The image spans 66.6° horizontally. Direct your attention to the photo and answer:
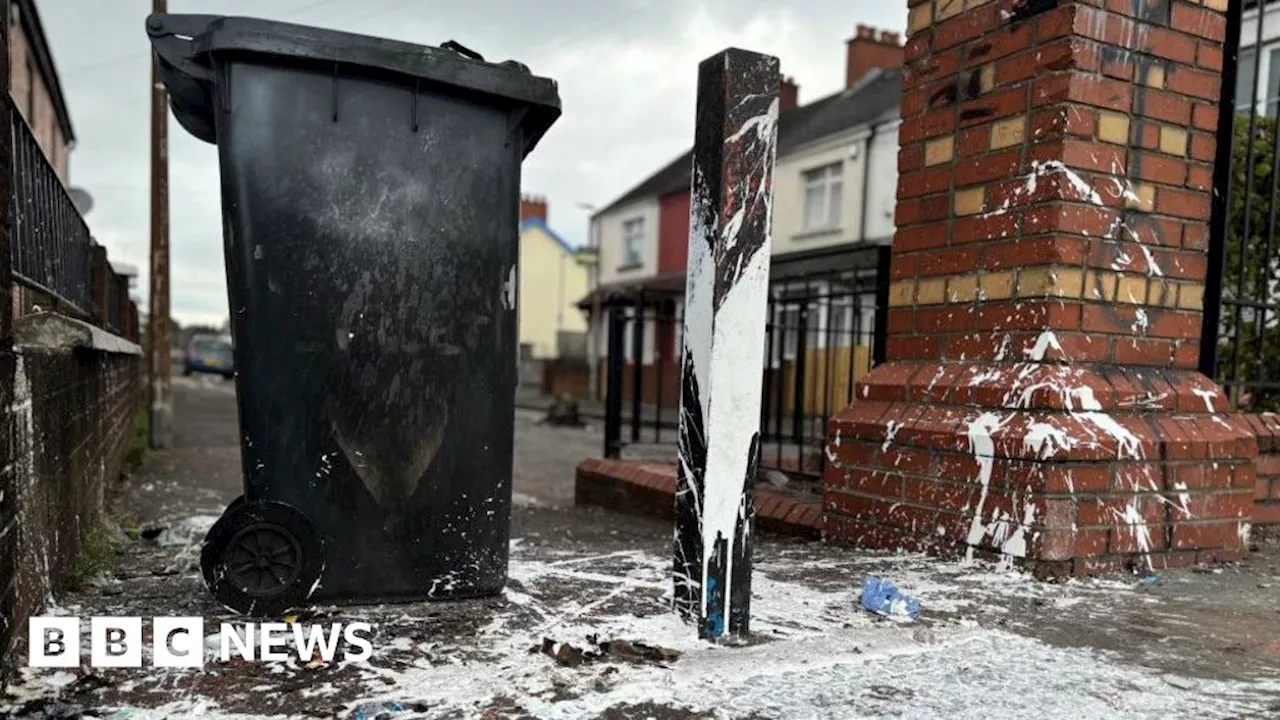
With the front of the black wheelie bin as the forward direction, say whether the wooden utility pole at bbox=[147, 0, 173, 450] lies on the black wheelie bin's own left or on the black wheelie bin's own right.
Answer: on the black wheelie bin's own left

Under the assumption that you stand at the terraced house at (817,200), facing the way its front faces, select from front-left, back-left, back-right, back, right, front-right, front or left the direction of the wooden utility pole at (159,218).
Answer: front

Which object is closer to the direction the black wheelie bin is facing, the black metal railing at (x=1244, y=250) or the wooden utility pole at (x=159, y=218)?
the black metal railing

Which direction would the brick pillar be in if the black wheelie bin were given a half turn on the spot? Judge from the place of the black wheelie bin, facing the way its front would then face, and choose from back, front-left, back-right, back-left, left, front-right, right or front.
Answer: back

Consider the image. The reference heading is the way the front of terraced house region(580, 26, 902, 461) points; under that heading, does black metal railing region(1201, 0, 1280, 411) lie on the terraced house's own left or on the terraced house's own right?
on the terraced house's own left

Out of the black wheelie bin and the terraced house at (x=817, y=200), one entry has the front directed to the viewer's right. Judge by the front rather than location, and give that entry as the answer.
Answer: the black wheelie bin

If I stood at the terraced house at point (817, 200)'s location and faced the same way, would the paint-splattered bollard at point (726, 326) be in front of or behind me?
in front

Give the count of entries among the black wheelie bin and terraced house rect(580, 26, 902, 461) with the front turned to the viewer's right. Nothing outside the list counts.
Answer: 1

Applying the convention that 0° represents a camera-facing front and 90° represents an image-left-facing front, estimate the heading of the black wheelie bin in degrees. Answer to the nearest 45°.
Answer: approximately 270°

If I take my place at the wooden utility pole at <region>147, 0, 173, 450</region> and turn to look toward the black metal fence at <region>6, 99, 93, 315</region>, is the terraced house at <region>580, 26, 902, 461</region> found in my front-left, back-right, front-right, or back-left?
back-left

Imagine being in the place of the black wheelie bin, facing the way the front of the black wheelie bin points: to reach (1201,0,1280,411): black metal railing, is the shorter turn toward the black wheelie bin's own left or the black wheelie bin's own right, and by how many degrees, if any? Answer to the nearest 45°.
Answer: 0° — it already faces it

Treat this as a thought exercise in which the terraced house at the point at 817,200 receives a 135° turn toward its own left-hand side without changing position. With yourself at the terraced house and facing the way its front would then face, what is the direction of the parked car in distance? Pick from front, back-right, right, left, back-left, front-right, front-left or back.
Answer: back-left

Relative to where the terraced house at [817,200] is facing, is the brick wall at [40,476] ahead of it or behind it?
ahead

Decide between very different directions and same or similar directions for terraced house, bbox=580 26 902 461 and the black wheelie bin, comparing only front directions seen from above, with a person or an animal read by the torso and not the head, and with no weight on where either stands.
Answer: very different directions

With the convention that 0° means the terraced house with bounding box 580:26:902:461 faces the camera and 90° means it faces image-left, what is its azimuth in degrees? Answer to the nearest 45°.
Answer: approximately 45°
